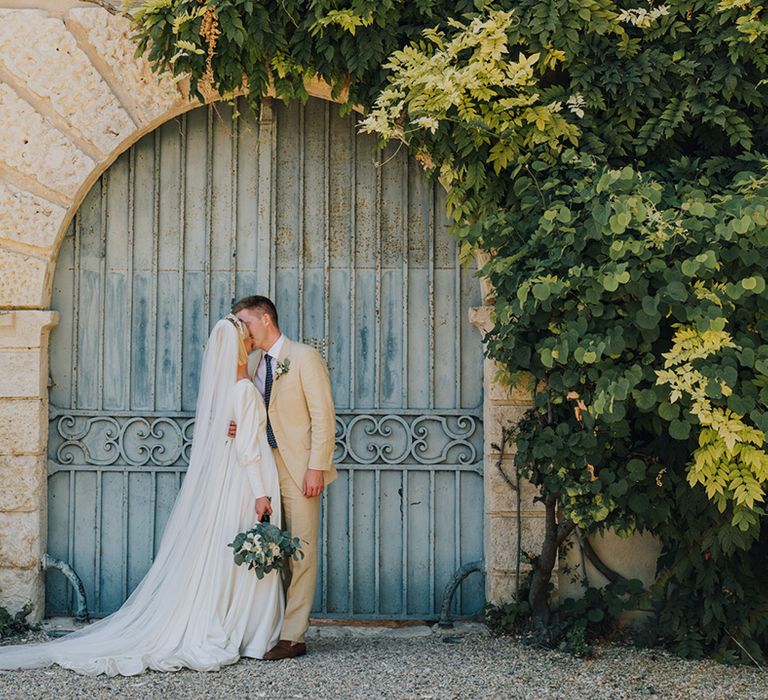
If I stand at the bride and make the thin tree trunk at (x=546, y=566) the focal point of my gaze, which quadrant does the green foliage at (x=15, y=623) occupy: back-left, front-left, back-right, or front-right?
back-left

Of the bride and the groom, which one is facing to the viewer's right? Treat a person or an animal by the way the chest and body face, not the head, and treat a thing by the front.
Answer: the bride

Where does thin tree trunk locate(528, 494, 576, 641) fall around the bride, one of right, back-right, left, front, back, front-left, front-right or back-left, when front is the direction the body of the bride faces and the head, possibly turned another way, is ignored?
front

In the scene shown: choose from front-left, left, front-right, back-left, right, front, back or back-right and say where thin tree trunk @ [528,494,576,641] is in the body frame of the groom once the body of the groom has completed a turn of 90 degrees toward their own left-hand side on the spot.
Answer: front-left

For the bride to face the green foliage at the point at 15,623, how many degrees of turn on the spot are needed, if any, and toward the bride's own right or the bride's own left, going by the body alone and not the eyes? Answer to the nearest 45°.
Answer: approximately 135° to the bride's own left

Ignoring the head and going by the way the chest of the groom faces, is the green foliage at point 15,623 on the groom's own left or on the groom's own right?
on the groom's own right

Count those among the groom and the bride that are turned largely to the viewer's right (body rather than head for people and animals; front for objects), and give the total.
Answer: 1

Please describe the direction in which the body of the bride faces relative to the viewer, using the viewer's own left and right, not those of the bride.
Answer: facing to the right of the viewer
